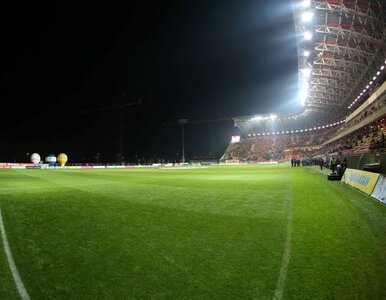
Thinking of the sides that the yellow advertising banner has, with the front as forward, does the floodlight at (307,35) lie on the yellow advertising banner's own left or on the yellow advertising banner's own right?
on the yellow advertising banner's own right

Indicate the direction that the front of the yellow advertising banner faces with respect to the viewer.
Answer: facing the viewer and to the left of the viewer
